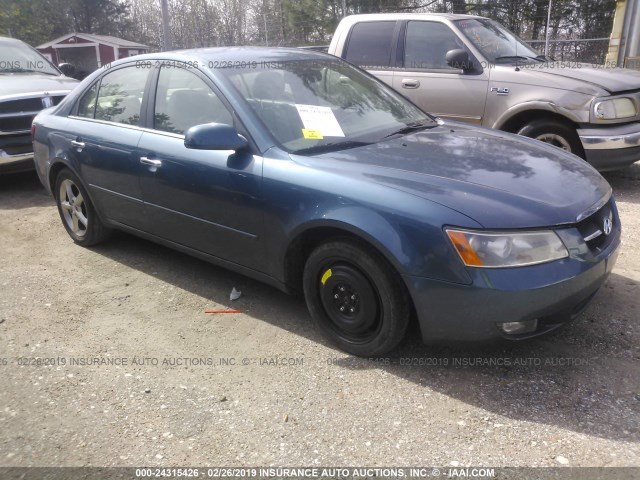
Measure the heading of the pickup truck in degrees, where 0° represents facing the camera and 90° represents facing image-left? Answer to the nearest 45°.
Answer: approximately 315°

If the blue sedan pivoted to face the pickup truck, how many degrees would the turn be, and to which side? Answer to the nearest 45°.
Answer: approximately 90° to its left

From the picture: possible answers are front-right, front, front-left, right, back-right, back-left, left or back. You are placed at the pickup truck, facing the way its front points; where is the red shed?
back

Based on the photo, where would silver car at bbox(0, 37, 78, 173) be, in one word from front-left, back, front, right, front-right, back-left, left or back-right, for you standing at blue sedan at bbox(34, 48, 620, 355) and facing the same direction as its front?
back

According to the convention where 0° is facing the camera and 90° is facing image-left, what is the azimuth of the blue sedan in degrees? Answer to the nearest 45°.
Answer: approximately 315°

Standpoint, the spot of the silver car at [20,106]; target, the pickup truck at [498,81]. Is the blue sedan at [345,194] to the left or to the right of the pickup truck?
right

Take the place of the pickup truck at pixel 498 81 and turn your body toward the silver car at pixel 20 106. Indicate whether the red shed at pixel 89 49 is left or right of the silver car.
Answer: right

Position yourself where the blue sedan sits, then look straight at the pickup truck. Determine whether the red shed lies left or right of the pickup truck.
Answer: left
